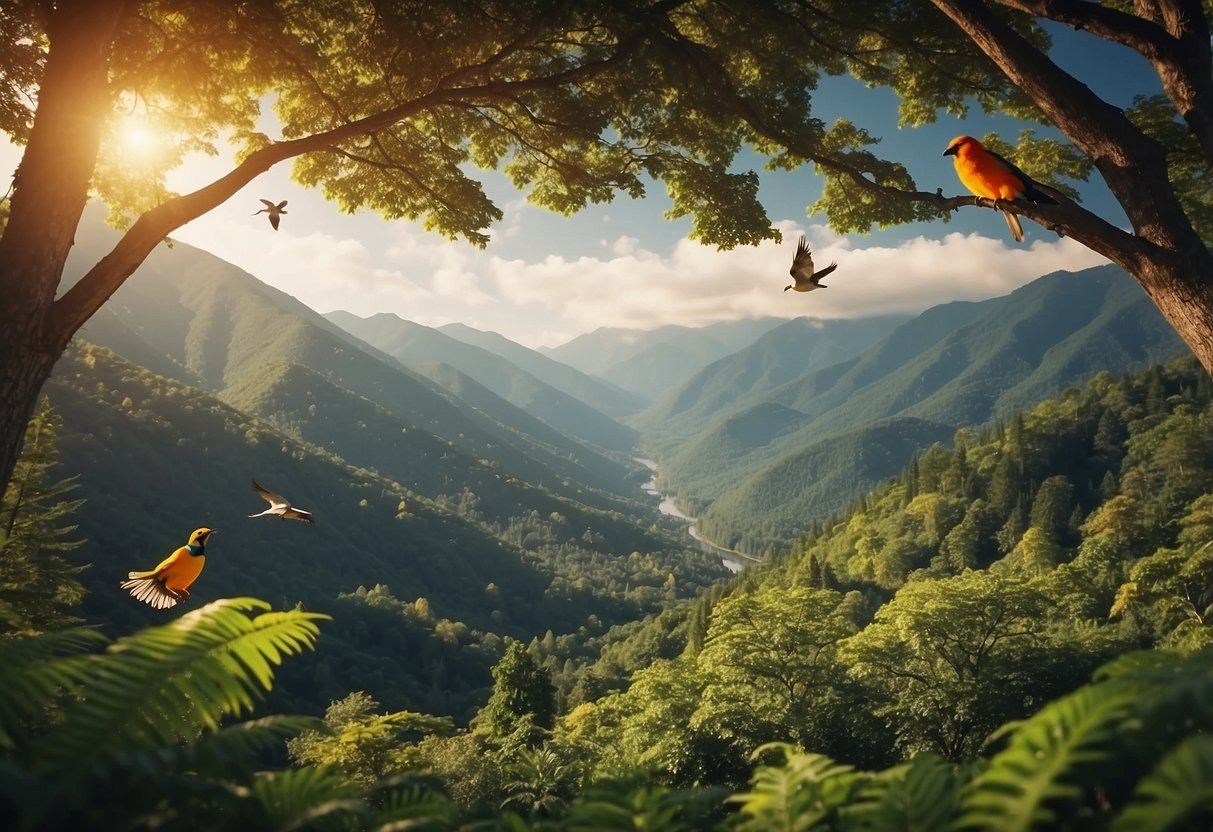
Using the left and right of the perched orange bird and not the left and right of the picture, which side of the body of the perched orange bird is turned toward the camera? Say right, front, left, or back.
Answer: left

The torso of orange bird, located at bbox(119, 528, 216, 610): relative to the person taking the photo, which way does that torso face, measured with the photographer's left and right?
facing to the right of the viewer

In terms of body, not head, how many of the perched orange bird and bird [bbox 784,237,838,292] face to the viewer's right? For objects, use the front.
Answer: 0

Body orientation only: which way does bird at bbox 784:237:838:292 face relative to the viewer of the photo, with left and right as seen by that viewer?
facing to the left of the viewer

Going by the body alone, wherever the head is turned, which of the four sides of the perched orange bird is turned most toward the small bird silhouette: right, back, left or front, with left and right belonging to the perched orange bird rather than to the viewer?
front

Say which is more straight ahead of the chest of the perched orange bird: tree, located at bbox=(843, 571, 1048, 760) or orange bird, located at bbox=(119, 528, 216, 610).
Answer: the orange bird

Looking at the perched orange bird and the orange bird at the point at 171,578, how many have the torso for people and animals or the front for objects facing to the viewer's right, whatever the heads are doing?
1

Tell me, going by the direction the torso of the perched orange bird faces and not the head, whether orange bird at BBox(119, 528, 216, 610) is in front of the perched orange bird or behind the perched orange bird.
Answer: in front

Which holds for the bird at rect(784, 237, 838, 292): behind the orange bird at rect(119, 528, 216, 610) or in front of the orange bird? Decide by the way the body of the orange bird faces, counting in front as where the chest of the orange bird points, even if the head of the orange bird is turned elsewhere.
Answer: in front

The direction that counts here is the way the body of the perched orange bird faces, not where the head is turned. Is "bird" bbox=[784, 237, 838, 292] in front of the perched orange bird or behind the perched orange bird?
in front
